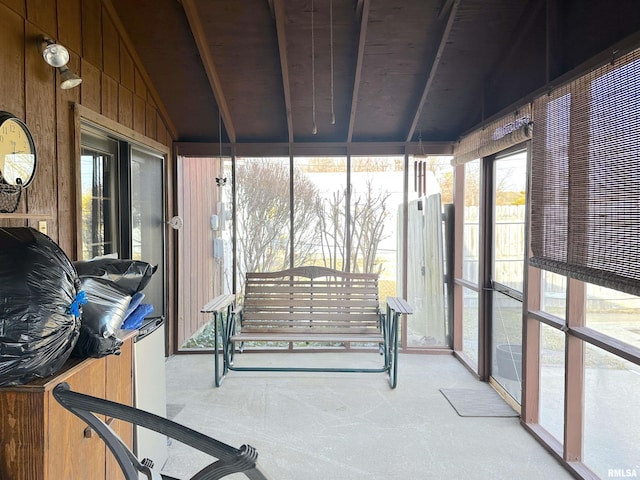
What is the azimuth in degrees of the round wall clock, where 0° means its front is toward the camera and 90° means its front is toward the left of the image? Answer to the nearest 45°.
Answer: approximately 315°

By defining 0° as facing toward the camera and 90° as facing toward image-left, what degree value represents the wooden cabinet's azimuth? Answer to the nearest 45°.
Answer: approximately 315°

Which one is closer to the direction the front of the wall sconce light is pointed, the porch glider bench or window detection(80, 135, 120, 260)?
the porch glider bench

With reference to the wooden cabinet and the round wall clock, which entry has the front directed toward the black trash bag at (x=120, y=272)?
the round wall clock

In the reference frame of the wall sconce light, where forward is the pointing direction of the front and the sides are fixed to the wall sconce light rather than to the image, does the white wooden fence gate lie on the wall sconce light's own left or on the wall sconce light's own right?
on the wall sconce light's own left

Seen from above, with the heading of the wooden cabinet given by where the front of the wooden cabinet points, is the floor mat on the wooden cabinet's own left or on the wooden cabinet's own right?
on the wooden cabinet's own left

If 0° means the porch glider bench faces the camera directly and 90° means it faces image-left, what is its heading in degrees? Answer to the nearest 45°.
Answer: approximately 0°
